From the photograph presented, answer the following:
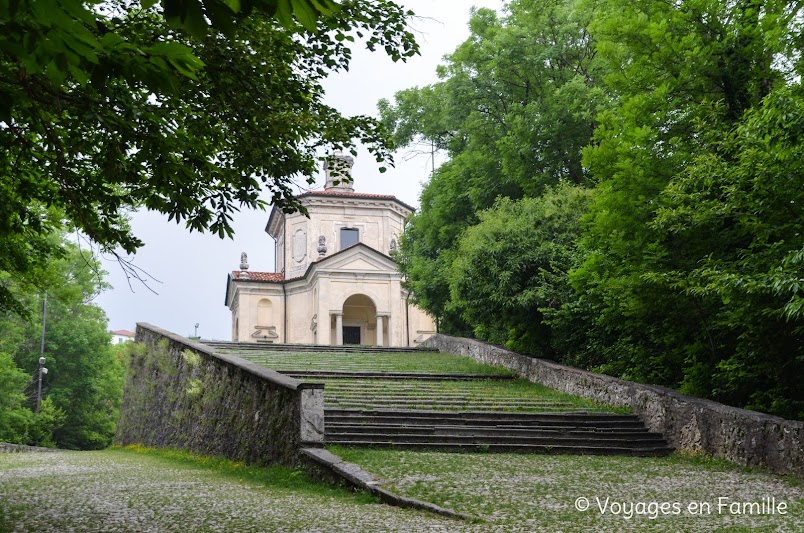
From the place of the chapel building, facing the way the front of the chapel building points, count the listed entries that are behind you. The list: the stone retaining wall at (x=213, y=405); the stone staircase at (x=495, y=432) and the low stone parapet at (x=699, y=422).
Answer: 0

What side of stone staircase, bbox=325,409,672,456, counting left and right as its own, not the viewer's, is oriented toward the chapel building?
back

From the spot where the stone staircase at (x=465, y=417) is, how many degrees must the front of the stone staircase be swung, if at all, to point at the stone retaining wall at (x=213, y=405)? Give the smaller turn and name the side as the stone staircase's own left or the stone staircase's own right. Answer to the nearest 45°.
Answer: approximately 90° to the stone staircase's own right

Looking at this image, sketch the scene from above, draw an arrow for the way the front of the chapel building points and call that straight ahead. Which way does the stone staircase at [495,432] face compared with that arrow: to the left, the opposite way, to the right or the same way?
the same way

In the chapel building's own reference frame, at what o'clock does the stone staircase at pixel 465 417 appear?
The stone staircase is roughly at 12 o'clock from the chapel building.

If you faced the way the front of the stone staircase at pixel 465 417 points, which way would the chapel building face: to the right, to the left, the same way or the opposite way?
the same way

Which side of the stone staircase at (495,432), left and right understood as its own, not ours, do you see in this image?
front

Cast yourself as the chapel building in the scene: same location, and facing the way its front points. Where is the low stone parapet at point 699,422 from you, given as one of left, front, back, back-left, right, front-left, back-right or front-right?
front

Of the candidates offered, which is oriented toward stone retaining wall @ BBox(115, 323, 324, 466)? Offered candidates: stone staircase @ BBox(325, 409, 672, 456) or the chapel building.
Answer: the chapel building

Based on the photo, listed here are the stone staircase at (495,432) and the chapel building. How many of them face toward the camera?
2

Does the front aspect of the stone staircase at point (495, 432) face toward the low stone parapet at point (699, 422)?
no

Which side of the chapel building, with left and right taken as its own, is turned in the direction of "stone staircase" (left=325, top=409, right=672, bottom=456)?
front

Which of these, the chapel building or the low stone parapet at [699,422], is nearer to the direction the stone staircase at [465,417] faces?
the low stone parapet

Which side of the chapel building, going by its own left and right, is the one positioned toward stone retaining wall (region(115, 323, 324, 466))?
front

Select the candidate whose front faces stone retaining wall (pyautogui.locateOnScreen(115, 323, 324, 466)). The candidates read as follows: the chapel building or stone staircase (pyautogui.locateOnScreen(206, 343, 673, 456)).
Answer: the chapel building
